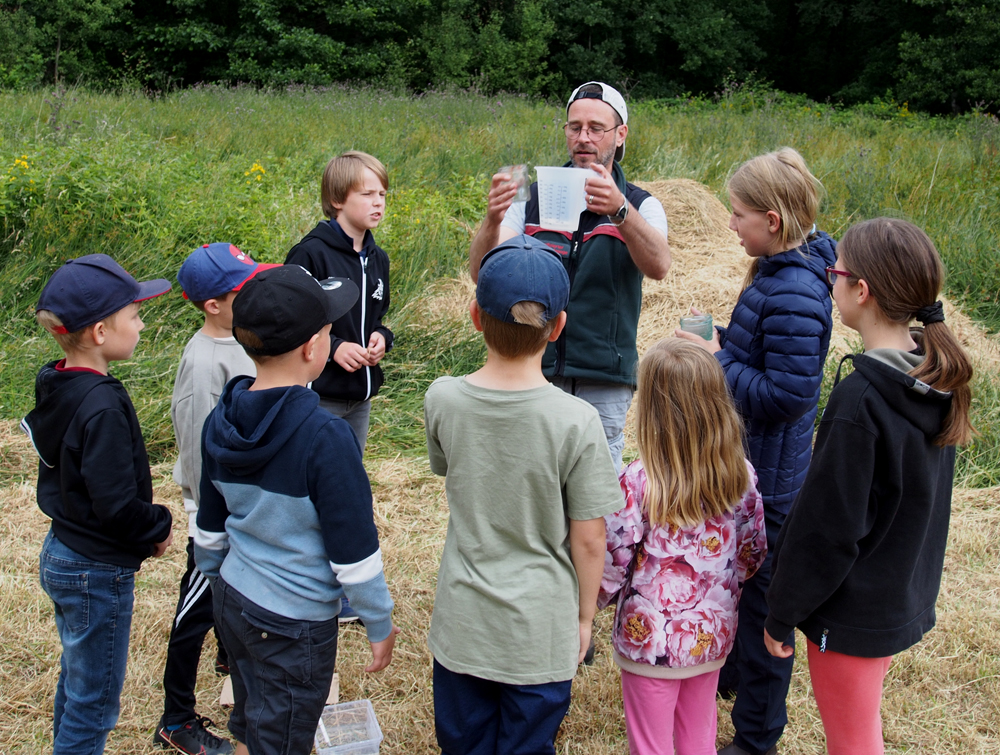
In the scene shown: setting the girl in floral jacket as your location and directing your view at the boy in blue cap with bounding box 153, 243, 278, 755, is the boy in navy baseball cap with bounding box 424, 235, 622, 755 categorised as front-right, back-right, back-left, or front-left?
front-left

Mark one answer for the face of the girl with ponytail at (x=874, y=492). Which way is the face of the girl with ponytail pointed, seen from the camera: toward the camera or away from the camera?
away from the camera

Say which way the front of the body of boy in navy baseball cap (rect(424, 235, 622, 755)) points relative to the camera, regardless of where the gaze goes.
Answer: away from the camera

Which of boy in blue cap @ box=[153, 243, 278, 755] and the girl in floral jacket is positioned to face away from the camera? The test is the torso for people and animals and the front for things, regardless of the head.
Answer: the girl in floral jacket

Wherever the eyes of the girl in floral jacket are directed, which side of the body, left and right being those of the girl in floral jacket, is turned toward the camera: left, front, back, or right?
back

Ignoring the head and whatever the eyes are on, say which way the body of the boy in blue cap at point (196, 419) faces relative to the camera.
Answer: to the viewer's right

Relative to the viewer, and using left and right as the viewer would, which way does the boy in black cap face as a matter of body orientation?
facing away from the viewer and to the right of the viewer

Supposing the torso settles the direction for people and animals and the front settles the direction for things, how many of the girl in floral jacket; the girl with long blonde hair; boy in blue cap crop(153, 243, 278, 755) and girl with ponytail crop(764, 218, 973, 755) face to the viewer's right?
1

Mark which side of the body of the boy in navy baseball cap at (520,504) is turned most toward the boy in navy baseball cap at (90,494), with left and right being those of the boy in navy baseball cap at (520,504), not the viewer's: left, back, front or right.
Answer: left

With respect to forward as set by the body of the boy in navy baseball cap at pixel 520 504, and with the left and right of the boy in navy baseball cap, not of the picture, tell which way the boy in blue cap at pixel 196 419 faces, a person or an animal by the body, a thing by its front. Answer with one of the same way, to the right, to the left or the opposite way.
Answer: to the right

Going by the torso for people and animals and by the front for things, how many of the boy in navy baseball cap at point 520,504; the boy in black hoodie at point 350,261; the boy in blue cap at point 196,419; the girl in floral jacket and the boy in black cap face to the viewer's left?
0

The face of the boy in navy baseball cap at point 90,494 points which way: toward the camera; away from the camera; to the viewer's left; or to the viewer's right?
to the viewer's right

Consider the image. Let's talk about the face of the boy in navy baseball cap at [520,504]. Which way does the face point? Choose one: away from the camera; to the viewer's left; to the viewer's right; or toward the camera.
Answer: away from the camera
